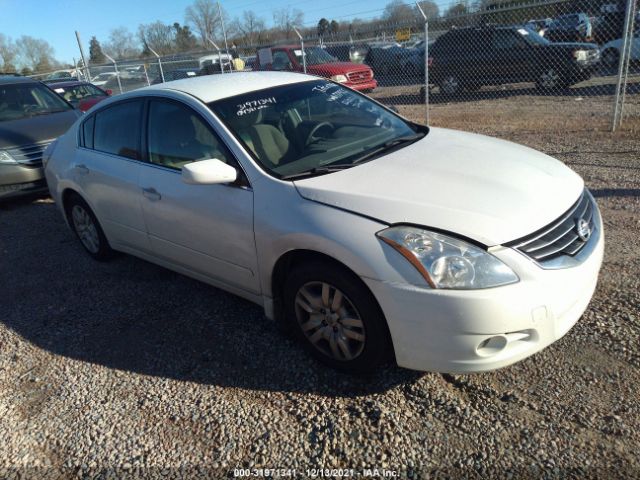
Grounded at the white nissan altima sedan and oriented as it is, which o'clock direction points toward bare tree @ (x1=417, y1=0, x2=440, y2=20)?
The bare tree is roughly at 8 o'clock from the white nissan altima sedan.

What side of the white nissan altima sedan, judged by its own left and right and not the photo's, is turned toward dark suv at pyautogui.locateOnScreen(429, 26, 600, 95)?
left

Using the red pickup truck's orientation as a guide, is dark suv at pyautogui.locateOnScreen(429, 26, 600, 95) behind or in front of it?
in front

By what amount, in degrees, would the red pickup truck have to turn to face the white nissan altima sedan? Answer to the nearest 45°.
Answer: approximately 45° to its right

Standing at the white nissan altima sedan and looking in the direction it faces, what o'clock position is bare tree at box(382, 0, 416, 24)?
The bare tree is roughly at 8 o'clock from the white nissan altima sedan.

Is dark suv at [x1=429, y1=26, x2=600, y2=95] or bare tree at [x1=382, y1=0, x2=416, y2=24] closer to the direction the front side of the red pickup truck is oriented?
the dark suv

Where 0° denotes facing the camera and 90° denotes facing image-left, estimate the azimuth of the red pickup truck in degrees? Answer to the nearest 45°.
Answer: approximately 315°

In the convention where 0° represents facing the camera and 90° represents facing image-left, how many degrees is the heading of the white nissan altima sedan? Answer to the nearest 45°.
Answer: approximately 315°

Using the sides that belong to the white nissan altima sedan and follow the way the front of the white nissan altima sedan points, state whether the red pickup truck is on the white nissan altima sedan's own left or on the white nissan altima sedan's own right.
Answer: on the white nissan altima sedan's own left
